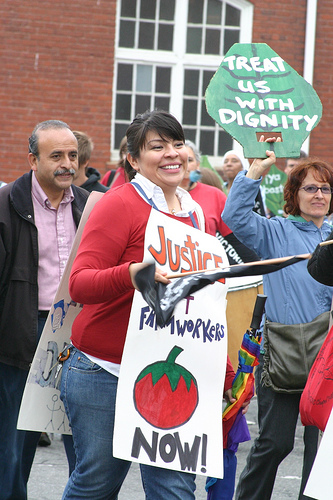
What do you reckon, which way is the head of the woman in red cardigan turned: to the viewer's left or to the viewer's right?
to the viewer's right

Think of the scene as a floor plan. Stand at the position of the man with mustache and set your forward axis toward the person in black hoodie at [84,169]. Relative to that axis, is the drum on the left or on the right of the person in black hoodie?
right

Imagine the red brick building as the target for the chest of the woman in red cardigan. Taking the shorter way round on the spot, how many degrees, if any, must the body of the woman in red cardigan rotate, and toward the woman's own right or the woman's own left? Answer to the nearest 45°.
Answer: approximately 135° to the woman's own left

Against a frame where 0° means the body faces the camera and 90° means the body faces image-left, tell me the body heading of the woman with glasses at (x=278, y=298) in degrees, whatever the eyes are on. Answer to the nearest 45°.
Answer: approximately 315°

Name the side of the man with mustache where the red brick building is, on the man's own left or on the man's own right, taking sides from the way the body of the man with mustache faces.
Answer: on the man's own left

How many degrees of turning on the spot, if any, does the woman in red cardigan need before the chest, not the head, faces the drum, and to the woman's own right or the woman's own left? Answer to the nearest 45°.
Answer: approximately 135° to the woman's own left

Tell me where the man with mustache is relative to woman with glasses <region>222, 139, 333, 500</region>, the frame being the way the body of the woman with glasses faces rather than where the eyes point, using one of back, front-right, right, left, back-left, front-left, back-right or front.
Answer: back-right

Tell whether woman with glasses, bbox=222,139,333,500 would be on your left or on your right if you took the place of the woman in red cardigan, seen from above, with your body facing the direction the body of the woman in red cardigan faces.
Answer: on your left

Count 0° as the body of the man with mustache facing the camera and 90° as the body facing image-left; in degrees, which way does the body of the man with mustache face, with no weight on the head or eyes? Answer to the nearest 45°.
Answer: approximately 315°
